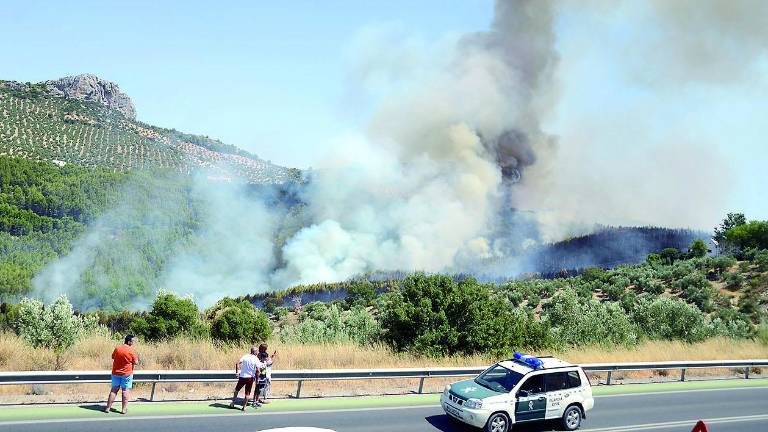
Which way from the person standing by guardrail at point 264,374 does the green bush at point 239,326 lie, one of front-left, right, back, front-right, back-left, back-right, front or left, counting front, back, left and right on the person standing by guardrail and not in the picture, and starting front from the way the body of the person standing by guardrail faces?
front-left

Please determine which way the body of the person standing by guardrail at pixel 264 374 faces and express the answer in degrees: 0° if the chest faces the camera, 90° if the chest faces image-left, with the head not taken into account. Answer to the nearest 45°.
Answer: approximately 225°

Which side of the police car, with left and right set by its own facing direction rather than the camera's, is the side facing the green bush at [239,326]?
right

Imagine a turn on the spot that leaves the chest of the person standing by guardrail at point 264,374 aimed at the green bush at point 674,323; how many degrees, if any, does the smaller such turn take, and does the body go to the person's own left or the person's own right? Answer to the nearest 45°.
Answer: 0° — they already face it

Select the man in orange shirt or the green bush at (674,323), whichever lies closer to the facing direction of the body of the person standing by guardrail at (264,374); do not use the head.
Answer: the green bush

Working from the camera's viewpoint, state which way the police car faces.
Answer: facing the viewer and to the left of the viewer

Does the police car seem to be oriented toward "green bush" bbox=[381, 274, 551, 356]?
no

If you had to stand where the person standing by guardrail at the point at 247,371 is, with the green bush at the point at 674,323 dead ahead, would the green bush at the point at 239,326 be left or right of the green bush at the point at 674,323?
left

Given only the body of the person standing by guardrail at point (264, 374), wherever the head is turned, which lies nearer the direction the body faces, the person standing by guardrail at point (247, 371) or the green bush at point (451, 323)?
the green bush

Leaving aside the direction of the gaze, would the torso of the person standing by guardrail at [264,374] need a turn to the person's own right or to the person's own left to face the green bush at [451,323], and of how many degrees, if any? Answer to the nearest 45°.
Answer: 0° — they already face it

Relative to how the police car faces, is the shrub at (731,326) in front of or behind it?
behind

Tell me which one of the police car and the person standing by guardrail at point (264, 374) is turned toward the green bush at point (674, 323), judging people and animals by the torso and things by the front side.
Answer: the person standing by guardrail

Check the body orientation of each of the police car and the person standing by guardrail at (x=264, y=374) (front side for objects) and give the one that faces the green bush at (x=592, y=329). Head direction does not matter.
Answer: the person standing by guardrail

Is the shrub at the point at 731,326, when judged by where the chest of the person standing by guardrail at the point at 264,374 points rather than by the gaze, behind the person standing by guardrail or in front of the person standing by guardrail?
in front

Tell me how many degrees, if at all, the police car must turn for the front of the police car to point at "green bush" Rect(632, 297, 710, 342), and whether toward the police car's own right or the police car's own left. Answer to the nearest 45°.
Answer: approximately 135° to the police car's own right

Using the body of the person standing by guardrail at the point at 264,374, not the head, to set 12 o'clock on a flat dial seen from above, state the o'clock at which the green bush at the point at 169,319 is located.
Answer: The green bush is roughly at 10 o'clock from the person standing by guardrail.

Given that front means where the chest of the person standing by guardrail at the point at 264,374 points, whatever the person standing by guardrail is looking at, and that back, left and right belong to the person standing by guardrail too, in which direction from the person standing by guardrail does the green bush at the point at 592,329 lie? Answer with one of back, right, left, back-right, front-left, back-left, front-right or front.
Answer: front
